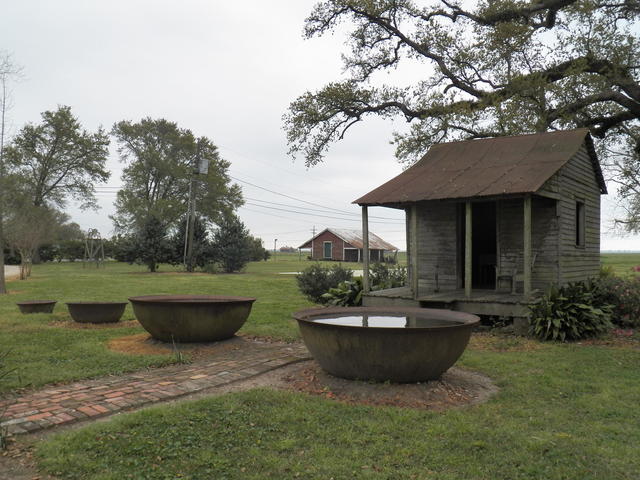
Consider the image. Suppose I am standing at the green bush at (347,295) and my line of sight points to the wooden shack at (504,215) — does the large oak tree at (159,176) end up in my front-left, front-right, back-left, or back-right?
back-left

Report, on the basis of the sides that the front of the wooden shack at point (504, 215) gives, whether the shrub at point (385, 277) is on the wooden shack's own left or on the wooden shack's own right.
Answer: on the wooden shack's own right

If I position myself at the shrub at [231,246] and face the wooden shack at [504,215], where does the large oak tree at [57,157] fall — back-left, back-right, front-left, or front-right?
back-right

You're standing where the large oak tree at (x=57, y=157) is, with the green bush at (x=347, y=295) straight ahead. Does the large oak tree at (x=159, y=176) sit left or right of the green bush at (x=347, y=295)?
left

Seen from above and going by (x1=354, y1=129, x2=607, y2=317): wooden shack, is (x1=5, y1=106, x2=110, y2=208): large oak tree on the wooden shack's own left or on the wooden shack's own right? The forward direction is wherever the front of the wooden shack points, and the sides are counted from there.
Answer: on the wooden shack's own right

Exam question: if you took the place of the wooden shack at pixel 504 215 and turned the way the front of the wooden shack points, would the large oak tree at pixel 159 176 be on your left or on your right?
on your right

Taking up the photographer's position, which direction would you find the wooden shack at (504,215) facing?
facing the viewer and to the left of the viewer

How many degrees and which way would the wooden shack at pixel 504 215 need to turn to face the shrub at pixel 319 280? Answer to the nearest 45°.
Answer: approximately 90° to its right

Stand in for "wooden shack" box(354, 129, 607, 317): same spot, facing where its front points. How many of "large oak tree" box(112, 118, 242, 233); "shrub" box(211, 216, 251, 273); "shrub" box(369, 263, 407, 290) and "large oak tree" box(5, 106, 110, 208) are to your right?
4

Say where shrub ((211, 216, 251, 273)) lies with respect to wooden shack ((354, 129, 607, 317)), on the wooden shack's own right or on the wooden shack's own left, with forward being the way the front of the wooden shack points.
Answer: on the wooden shack's own right

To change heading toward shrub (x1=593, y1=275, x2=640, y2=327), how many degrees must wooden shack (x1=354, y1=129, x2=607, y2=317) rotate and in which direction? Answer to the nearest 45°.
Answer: approximately 135° to its left
